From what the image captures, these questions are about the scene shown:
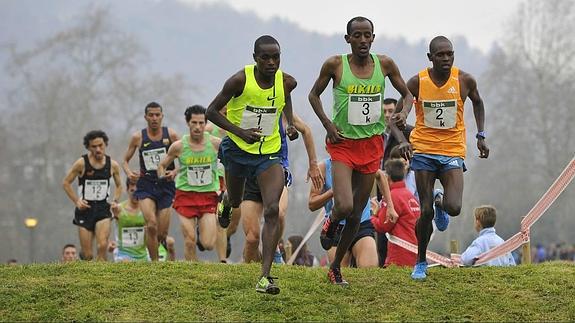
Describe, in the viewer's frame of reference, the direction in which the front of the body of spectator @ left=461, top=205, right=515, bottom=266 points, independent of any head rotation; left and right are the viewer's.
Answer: facing away from the viewer and to the left of the viewer

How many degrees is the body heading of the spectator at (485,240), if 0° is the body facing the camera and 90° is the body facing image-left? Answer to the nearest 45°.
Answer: approximately 135°
